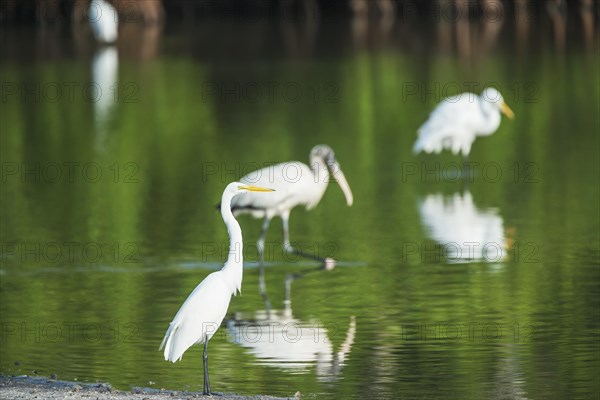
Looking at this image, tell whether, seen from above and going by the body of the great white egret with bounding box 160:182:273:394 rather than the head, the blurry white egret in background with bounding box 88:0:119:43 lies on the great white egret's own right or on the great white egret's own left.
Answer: on the great white egret's own left

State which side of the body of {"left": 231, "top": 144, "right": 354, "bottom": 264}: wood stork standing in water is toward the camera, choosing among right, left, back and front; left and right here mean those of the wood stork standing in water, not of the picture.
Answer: right

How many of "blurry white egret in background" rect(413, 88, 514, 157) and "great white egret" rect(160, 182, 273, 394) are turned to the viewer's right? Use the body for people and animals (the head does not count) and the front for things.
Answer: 2

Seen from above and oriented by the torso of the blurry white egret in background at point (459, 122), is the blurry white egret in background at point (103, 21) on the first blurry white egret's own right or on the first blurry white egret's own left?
on the first blurry white egret's own left

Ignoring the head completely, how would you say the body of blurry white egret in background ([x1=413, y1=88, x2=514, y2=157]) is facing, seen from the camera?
to the viewer's right

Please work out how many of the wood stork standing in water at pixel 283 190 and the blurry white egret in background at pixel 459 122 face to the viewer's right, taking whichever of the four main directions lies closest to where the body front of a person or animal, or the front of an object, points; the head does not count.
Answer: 2

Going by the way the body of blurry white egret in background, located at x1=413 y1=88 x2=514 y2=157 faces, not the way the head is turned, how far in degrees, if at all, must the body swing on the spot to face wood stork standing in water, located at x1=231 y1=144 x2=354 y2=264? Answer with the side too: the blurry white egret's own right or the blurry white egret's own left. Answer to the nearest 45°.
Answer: approximately 90° to the blurry white egret's own right

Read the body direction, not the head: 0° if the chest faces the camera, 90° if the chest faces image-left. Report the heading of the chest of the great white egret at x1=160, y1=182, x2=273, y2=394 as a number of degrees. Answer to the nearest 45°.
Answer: approximately 270°
